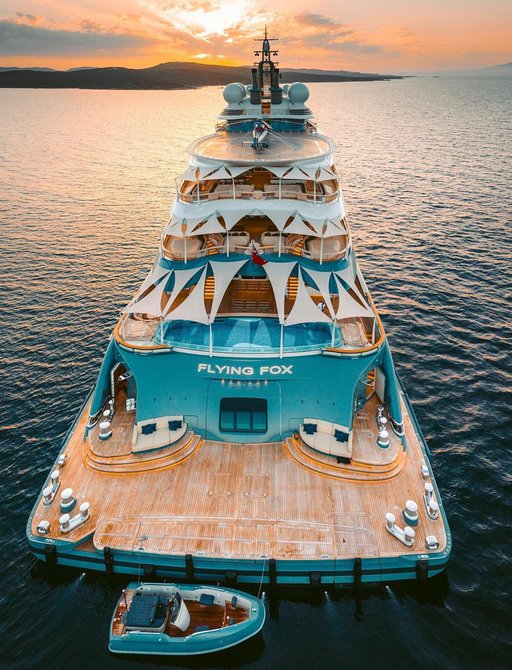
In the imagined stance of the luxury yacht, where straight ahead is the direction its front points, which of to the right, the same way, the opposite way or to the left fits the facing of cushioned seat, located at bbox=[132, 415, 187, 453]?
the opposite way

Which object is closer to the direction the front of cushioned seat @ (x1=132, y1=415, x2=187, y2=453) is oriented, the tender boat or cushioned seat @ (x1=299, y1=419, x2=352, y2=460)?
the tender boat

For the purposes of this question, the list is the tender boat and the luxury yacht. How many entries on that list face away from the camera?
1

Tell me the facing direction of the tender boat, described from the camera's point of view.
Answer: facing to the right of the viewer

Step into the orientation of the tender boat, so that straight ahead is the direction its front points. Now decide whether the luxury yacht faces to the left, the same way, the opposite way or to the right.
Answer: to the left

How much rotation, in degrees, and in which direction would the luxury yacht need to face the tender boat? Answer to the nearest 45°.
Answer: approximately 180°

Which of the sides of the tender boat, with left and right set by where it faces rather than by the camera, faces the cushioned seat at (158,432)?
left

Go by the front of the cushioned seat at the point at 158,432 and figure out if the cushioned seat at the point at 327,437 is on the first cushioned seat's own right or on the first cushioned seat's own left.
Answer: on the first cushioned seat's own left

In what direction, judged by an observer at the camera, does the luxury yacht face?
facing away from the viewer
